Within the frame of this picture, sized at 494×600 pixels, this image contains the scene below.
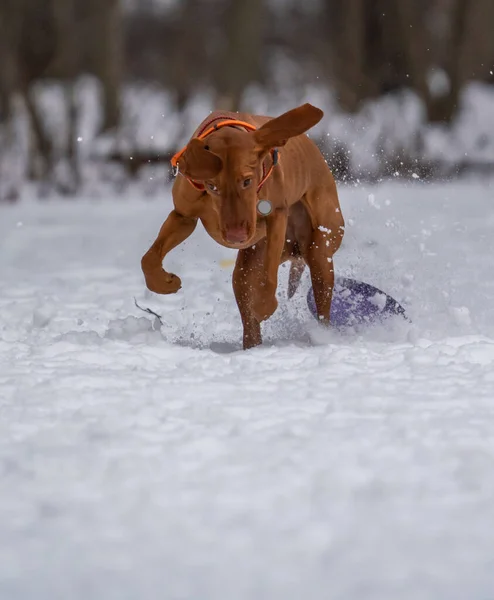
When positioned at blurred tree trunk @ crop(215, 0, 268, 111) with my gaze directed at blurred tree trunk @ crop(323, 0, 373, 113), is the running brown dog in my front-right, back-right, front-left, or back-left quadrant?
back-right

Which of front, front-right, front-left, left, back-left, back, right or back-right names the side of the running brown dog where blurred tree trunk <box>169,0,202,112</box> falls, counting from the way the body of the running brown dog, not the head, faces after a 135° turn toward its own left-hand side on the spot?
left

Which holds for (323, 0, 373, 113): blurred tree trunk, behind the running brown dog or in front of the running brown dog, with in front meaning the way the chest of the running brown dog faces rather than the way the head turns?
behind

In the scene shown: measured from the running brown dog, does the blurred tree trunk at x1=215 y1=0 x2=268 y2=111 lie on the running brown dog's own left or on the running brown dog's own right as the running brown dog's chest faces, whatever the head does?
on the running brown dog's own right

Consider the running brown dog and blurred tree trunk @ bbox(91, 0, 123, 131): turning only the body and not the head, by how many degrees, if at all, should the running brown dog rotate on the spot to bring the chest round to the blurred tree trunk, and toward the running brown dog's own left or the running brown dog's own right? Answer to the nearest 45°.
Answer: approximately 135° to the running brown dog's own right

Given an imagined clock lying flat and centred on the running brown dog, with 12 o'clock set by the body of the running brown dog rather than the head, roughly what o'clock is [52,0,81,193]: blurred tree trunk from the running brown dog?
The blurred tree trunk is roughly at 4 o'clock from the running brown dog.

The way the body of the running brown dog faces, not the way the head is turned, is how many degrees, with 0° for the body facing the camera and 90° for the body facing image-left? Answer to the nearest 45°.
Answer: approximately 45°

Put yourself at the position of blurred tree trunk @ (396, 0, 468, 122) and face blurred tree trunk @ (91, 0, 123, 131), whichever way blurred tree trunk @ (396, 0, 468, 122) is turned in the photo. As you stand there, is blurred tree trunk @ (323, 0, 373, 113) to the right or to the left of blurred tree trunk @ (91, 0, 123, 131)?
right

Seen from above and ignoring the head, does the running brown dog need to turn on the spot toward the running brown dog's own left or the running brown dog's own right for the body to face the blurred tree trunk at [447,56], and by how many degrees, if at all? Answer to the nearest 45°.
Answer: approximately 135° to the running brown dog's own right
